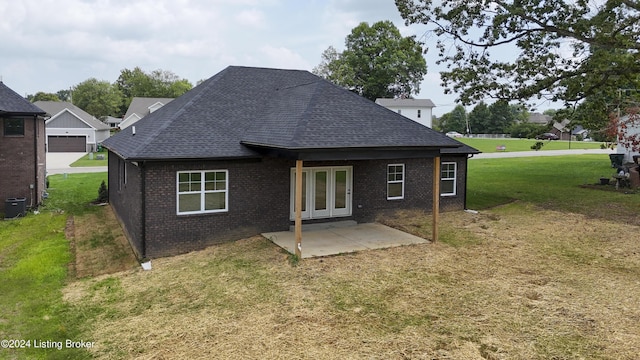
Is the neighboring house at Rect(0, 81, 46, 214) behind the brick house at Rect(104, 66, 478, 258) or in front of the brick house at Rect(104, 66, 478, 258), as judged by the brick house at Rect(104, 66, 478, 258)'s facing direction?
in front

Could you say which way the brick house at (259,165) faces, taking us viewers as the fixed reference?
facing away from the viewer and to the left of the viewer
